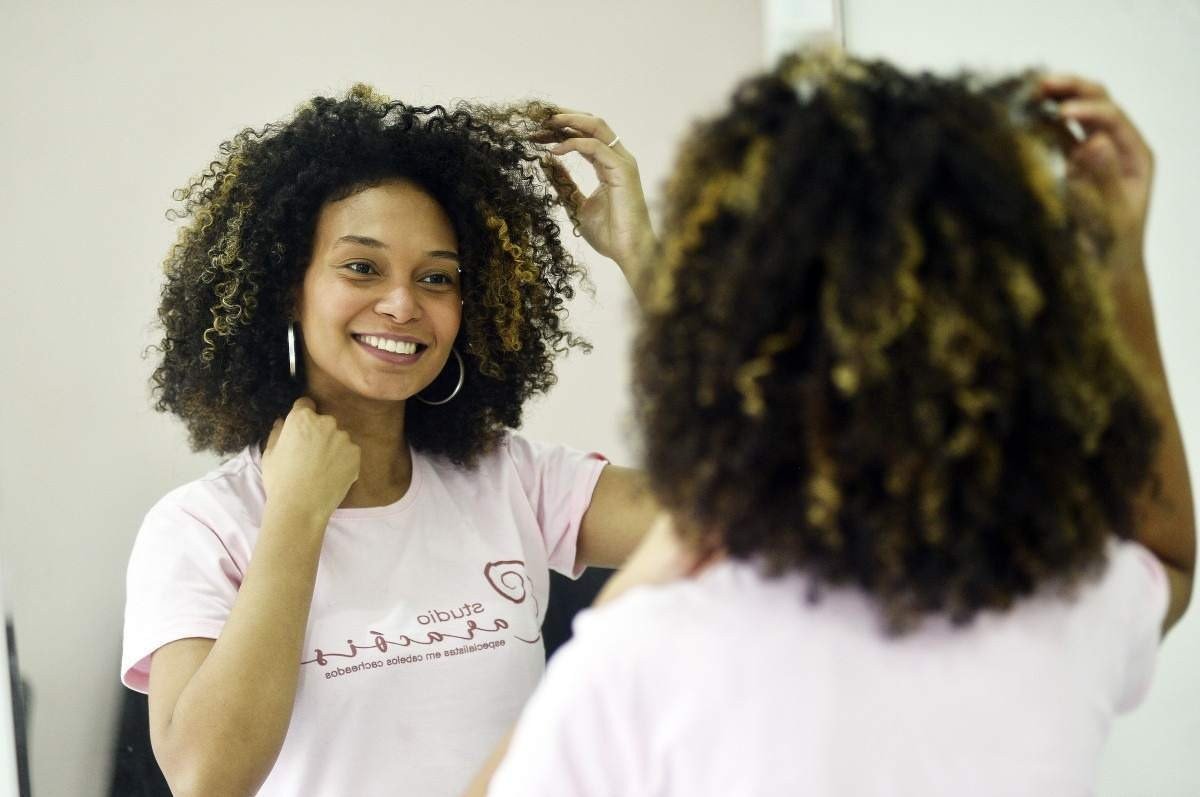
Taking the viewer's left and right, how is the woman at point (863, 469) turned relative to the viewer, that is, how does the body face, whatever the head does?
facing away from the viewer

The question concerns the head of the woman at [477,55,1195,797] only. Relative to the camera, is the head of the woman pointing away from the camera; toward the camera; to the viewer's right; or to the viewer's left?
away from the camera
